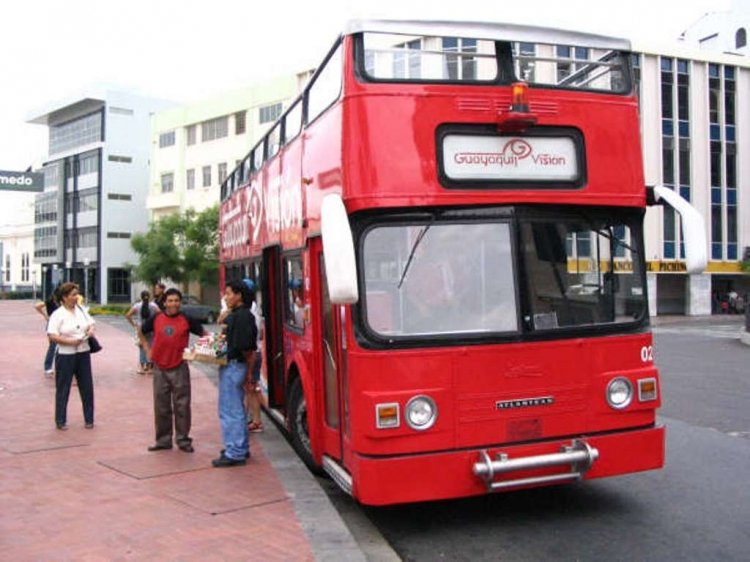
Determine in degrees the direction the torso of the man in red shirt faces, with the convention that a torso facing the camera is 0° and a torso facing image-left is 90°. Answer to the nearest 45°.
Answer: approximately 0°

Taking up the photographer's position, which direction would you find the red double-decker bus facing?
facing the viewer and to the right of the viewer

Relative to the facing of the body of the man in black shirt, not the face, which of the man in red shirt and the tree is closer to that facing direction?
the man in red shirt

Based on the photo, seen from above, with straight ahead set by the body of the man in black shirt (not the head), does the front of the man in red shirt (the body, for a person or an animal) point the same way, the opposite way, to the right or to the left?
to the left

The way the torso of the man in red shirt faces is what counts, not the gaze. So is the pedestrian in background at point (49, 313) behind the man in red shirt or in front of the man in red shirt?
behind

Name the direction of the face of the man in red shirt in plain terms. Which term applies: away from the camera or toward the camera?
toward the camera

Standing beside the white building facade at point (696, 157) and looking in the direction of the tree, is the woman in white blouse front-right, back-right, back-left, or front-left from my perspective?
front-left

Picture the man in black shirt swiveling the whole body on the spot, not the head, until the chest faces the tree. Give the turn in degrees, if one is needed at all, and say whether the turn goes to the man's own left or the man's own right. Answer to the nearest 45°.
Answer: approximately 90° to the man's own right

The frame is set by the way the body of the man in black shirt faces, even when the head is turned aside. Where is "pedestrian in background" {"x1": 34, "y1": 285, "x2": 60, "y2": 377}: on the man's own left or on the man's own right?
on the man's own right

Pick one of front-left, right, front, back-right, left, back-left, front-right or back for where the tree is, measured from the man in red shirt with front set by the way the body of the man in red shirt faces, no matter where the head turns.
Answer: back

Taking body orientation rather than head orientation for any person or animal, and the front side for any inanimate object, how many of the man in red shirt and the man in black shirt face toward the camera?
1

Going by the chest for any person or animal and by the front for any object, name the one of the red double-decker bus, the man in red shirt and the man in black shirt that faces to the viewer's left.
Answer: the man in black shirt

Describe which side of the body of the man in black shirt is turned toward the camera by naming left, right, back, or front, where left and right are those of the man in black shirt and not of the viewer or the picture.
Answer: left
